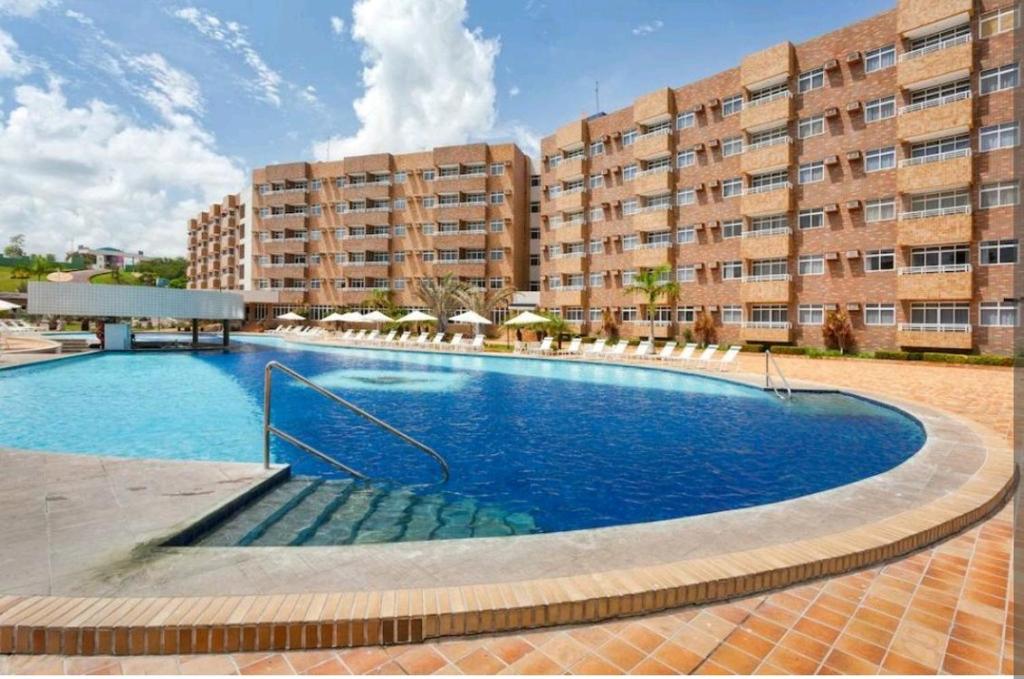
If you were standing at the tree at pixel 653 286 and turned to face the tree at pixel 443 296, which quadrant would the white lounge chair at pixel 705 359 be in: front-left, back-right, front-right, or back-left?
back-left

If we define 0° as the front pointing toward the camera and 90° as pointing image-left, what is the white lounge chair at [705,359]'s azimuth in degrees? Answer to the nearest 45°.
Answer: approximately 45°

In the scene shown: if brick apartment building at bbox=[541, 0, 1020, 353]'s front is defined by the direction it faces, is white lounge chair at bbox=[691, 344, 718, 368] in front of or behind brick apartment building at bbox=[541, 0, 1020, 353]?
in front

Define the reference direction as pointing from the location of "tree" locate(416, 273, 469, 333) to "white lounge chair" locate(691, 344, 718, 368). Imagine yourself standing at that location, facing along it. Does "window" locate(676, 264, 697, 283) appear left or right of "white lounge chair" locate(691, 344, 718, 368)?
left

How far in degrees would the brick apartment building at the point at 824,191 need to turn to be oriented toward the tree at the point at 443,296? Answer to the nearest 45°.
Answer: approximately 45° to its right

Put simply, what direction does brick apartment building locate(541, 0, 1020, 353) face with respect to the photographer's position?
facing the viewer and to the left of the viewer

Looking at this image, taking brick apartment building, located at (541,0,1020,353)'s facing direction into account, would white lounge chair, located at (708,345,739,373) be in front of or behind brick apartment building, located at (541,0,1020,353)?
in front
